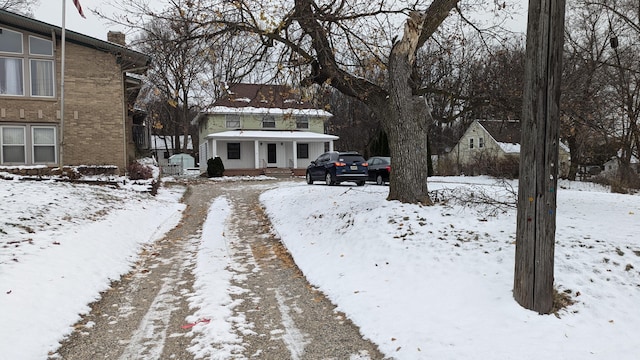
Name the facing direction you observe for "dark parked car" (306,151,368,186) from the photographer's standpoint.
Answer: facing away from the viewer and to the left of the viewer

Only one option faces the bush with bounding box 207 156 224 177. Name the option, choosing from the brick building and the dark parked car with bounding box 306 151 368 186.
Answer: the dark parked car

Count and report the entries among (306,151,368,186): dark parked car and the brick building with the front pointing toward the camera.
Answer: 1

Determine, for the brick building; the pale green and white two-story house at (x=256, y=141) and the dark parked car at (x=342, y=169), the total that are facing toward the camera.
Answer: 2

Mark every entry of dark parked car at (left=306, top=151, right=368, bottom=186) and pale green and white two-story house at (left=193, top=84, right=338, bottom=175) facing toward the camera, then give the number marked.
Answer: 1

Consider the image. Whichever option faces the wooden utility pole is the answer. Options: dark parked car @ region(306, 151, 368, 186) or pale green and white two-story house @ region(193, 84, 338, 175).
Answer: the pale green and white two-story house

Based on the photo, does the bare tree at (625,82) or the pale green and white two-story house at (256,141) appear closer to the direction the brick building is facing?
the bare tree

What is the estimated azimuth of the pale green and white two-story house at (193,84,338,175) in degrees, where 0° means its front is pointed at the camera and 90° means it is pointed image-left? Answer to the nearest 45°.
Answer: approximately 0°
